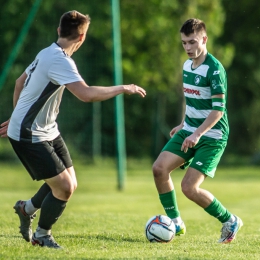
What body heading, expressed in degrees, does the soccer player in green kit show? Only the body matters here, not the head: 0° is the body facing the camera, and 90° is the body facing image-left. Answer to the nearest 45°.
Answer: approximately 45°

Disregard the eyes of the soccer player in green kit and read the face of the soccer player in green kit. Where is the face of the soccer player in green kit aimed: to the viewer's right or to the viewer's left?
to the viewer's left
